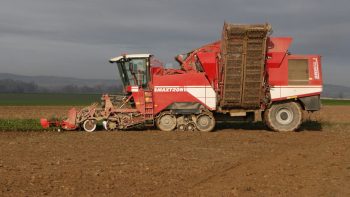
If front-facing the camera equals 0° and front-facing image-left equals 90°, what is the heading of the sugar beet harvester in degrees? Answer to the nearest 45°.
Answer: approximately 90°
